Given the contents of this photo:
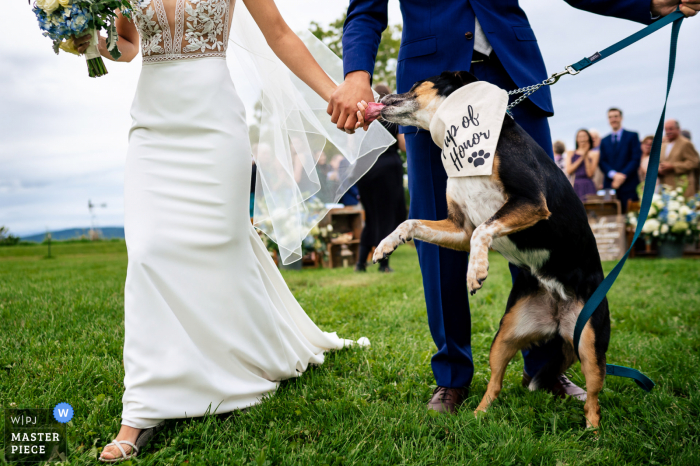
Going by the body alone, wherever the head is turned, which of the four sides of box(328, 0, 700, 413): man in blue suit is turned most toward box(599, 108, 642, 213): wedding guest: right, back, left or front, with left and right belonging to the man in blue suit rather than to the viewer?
back

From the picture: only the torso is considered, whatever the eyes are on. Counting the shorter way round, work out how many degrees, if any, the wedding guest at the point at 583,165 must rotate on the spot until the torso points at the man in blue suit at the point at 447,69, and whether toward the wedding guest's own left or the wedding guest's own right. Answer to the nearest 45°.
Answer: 0° — they already face them

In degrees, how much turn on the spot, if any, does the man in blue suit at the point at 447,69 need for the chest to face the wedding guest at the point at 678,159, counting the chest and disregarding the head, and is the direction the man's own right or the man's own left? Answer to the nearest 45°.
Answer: approximately 180°

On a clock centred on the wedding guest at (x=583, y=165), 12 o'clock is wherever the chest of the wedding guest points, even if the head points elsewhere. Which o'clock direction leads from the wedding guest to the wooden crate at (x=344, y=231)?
The wooden crate is roughly at 2 o'clock from the wedding guest.

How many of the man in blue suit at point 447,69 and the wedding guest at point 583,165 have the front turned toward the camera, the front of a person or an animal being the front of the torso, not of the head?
2

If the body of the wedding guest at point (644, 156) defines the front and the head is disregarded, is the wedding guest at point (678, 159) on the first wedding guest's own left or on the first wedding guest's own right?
on the first wedding guest's own left
